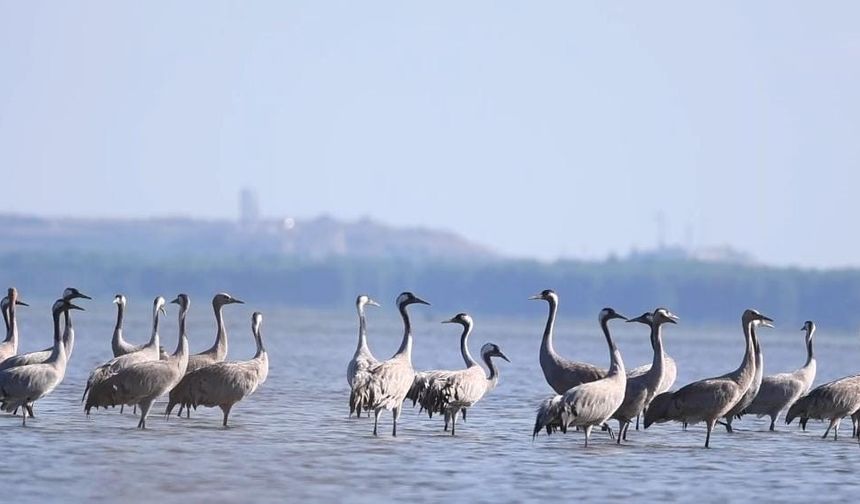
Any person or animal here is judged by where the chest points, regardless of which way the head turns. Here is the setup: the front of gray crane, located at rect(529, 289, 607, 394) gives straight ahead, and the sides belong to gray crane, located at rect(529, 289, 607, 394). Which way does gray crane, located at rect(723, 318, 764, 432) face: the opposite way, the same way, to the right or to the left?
the opposite way

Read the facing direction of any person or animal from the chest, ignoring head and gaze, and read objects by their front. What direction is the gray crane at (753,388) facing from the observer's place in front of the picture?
facing to the right of the viewer

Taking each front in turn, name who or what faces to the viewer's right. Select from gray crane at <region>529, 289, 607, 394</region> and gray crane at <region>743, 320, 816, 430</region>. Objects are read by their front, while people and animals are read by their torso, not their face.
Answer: gray crane at <region>743, 320, 816, 430</region>

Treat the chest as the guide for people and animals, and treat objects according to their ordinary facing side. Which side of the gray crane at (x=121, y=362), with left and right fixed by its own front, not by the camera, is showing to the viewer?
right

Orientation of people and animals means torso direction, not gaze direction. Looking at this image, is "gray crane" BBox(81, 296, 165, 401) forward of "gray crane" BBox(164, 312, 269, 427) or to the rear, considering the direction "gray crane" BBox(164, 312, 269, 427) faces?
to the rear

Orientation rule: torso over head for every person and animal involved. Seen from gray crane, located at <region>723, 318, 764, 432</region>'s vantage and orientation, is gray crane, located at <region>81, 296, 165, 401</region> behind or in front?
behind

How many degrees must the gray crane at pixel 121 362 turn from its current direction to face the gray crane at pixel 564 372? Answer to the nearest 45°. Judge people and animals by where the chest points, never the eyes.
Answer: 0° — it already faces it

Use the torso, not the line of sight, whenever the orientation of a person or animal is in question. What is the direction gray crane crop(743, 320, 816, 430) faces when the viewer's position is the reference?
facing to the right of the viewer

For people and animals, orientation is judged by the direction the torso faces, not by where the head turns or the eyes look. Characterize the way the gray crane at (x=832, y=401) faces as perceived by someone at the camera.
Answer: facing to the right of the viewer

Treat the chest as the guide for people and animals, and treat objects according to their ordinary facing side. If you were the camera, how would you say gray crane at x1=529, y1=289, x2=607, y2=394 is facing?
facing to the left of the viewer

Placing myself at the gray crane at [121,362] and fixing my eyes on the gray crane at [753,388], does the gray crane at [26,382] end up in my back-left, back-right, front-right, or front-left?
back-right

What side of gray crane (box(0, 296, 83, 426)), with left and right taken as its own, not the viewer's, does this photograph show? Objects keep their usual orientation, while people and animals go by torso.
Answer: right

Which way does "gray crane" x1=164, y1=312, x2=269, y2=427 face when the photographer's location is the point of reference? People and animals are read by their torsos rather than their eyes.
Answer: facing to the right of the viewer

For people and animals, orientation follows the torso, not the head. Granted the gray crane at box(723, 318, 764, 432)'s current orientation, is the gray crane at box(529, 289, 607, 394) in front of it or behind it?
behind
